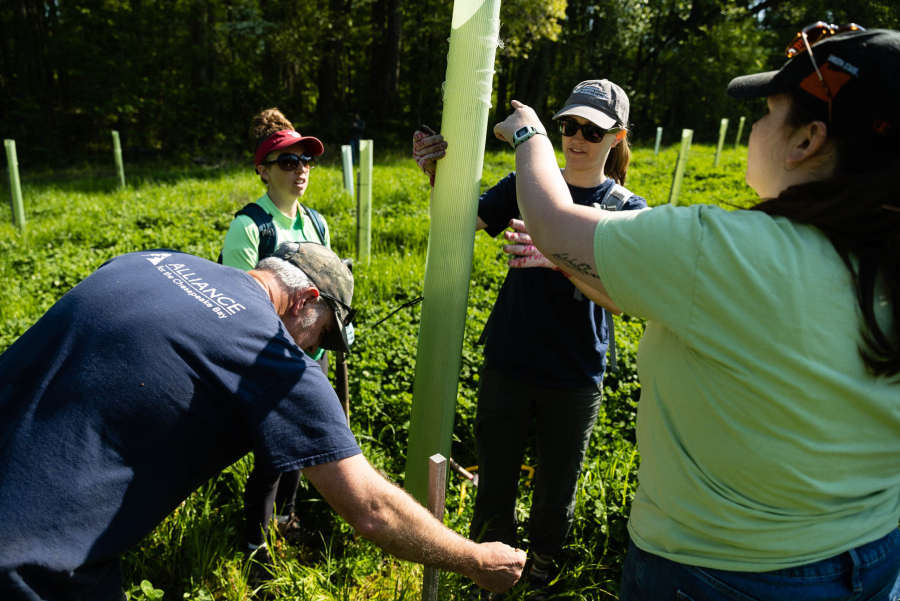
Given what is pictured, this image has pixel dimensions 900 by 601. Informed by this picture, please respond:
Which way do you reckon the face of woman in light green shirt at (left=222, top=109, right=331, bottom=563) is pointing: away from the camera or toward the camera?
toward the camera

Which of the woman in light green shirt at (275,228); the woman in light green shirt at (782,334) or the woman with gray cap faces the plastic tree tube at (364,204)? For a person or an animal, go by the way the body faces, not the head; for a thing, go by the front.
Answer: the woman in light green shirt at (782,334)

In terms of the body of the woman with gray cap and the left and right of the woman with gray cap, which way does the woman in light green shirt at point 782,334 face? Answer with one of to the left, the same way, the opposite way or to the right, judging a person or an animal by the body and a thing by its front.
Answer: to the right

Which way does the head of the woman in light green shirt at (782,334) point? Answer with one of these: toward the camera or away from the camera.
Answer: away from the camera

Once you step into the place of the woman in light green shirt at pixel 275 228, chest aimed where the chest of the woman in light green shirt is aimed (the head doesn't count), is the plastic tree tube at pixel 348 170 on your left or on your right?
on your left

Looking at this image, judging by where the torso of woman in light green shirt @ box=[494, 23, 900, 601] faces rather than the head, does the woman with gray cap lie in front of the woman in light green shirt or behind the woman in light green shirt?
in front

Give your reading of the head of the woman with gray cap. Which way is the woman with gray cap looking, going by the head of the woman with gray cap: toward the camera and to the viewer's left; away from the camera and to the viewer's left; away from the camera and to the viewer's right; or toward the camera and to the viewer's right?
toward the camera and to the viewer's left

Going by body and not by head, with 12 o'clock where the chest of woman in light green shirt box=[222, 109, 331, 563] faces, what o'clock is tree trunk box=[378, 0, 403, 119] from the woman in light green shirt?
The tree trunk is roughly at 8 o'clock from the woman in light green shirt.

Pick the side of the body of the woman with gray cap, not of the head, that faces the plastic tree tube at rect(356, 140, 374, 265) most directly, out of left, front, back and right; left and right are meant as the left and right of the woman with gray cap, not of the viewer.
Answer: back

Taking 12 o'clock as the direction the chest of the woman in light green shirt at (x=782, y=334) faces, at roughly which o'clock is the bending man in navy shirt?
The bending man in navy shirt is roughly at 10 o'clock from the woman in light green shirt.

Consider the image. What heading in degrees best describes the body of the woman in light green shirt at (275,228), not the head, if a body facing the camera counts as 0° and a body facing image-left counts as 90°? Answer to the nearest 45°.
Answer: approximately 315°

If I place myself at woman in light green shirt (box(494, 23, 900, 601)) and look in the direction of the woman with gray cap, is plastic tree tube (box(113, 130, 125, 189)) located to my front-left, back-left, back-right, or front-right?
front-left

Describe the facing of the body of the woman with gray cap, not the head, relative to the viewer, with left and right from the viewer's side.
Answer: facing the viewer and to the left of the viewer

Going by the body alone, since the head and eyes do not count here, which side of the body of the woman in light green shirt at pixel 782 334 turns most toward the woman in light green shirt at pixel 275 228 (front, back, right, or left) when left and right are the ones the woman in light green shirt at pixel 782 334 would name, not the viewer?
front

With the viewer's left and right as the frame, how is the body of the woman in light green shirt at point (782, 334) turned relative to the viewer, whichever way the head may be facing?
facing away from the viewer and to the left of the viewer

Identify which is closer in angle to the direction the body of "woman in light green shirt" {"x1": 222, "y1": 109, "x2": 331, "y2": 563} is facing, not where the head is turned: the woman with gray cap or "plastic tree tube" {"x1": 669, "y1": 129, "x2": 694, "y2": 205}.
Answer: the woman with gray cap
